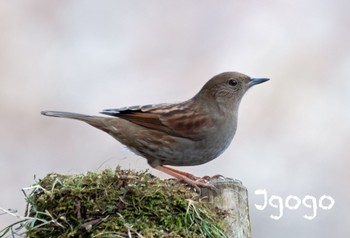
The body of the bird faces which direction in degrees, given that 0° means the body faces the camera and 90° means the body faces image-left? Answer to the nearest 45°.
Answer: approximately 270°
